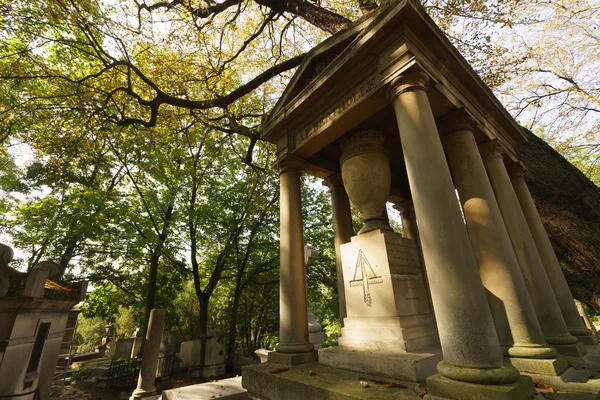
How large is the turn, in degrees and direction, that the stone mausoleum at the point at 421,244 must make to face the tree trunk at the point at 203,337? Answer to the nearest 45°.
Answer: approximately 90° to its right

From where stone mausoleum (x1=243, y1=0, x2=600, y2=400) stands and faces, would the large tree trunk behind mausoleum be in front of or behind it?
behind

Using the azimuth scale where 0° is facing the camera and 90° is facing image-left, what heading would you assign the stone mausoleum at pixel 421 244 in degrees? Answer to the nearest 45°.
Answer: approximately 45°

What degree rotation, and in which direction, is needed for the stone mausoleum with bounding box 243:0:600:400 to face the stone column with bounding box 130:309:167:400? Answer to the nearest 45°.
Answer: approximately 45° to its right
